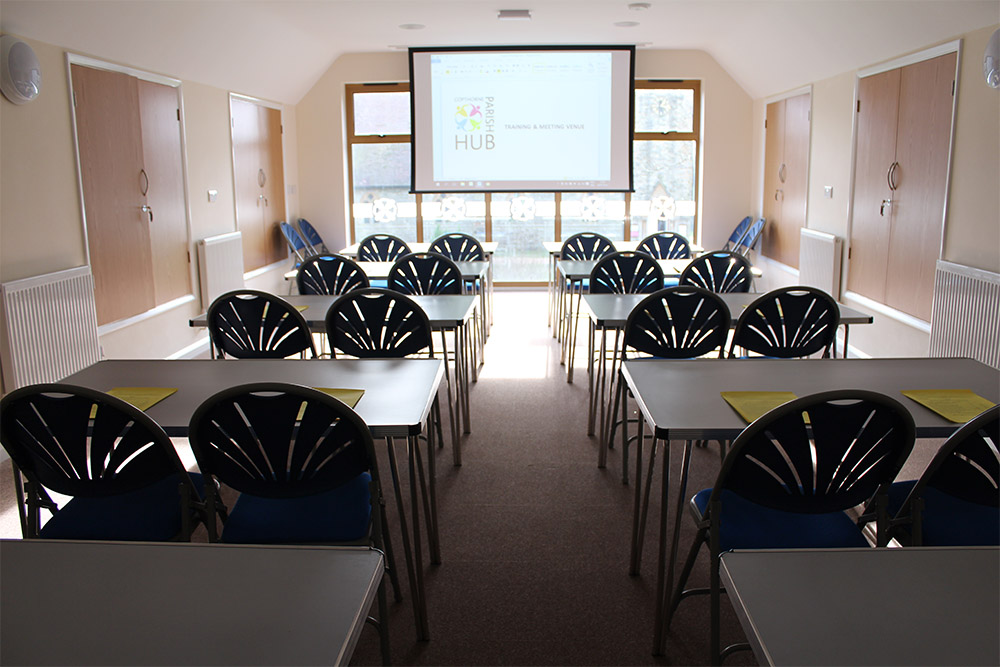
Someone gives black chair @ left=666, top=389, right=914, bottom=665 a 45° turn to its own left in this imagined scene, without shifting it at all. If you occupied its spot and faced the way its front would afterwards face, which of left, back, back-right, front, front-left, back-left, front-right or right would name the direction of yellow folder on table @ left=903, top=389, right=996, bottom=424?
back-right

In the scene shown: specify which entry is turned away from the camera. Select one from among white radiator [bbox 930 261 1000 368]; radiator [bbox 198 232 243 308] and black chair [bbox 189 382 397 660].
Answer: the black chair

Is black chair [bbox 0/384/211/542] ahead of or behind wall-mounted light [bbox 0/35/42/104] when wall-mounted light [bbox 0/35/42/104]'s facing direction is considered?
ahead

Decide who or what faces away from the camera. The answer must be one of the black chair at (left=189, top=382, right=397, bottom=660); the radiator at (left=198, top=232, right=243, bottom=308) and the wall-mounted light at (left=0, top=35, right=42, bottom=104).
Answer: the black chair

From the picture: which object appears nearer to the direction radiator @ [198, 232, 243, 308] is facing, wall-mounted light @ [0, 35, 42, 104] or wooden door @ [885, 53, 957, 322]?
the wooden door

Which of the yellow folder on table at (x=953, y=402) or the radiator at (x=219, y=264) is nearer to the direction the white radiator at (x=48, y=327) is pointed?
the yellow folder on table

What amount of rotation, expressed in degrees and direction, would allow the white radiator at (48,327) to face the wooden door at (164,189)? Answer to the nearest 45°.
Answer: approximately 90° to its left

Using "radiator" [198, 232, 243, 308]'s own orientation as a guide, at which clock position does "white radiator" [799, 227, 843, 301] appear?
The white radiator is roughly at 11 o'clock from the radiator.

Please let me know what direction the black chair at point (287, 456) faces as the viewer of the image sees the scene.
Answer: facing away from the viewer

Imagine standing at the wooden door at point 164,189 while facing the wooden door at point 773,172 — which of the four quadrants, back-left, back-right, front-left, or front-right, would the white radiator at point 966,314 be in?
front-right

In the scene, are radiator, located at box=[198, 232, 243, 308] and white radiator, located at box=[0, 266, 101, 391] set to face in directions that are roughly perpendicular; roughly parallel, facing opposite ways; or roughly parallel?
roughly parallel

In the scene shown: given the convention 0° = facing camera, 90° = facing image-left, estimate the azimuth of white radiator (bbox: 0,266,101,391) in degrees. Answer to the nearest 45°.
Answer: approximately 315°

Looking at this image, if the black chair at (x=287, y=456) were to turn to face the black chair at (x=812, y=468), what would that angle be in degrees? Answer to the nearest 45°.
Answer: approximately 90° to its right

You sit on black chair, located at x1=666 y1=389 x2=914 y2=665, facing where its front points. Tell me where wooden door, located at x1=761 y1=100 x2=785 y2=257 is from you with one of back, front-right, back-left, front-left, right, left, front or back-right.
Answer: front-right

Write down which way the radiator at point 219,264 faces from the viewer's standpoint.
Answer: facing the viewer and to the right of the viewer

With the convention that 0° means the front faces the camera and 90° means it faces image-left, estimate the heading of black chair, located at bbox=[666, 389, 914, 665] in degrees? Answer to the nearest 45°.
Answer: approximately 135°

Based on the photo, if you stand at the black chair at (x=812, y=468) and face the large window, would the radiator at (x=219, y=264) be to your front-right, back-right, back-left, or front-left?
front-left

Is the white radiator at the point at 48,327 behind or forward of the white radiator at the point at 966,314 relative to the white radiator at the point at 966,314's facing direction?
forward

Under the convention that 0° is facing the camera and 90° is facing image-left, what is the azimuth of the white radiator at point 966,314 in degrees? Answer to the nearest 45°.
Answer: approximately 45°

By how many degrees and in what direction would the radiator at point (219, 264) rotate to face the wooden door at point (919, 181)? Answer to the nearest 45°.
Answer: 0° — it already faces it

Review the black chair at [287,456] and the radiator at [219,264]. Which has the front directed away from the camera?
the black chair

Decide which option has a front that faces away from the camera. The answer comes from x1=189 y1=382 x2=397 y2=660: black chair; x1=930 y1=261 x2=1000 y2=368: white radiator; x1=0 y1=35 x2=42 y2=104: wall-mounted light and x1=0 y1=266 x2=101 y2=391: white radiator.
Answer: the black chair
